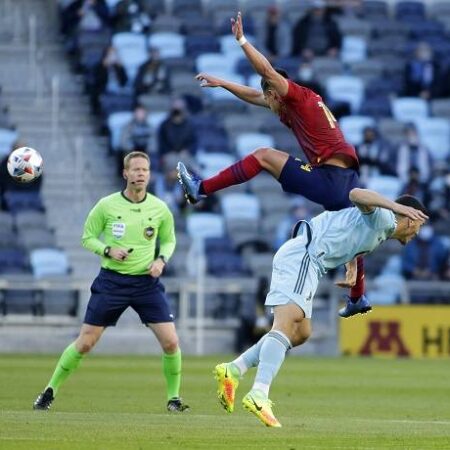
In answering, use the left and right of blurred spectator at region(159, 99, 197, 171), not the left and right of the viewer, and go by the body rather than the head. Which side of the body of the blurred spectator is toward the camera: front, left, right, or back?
front

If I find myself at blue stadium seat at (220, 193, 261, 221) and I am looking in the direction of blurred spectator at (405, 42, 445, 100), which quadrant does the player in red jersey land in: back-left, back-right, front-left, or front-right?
back-right

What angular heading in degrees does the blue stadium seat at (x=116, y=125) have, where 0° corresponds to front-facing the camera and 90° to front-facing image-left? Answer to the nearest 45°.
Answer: approximately 0°

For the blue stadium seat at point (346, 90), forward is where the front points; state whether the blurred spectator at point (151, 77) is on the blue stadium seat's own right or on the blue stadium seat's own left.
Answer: on the blue stadium seat's own right

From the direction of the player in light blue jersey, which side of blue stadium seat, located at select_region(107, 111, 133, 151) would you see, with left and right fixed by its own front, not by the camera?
front

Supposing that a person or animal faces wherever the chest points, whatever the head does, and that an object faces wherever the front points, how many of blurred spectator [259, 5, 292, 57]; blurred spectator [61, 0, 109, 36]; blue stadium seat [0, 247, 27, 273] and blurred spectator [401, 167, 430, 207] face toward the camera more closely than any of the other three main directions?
4

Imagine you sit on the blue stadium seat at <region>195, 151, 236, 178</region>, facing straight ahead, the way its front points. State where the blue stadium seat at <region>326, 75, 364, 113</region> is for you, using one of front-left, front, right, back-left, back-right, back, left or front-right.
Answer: back-left

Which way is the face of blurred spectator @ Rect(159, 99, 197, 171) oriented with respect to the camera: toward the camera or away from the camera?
toward the camera

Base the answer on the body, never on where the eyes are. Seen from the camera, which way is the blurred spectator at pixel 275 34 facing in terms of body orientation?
toward the camera

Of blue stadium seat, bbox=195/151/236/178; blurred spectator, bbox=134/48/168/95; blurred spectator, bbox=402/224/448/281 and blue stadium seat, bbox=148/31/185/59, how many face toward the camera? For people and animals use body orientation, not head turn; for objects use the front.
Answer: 4

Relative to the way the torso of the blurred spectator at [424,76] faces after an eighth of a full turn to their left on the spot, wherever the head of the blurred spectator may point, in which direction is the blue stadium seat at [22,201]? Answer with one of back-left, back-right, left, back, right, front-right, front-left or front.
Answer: right

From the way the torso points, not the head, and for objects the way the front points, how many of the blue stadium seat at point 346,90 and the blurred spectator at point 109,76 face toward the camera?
2
